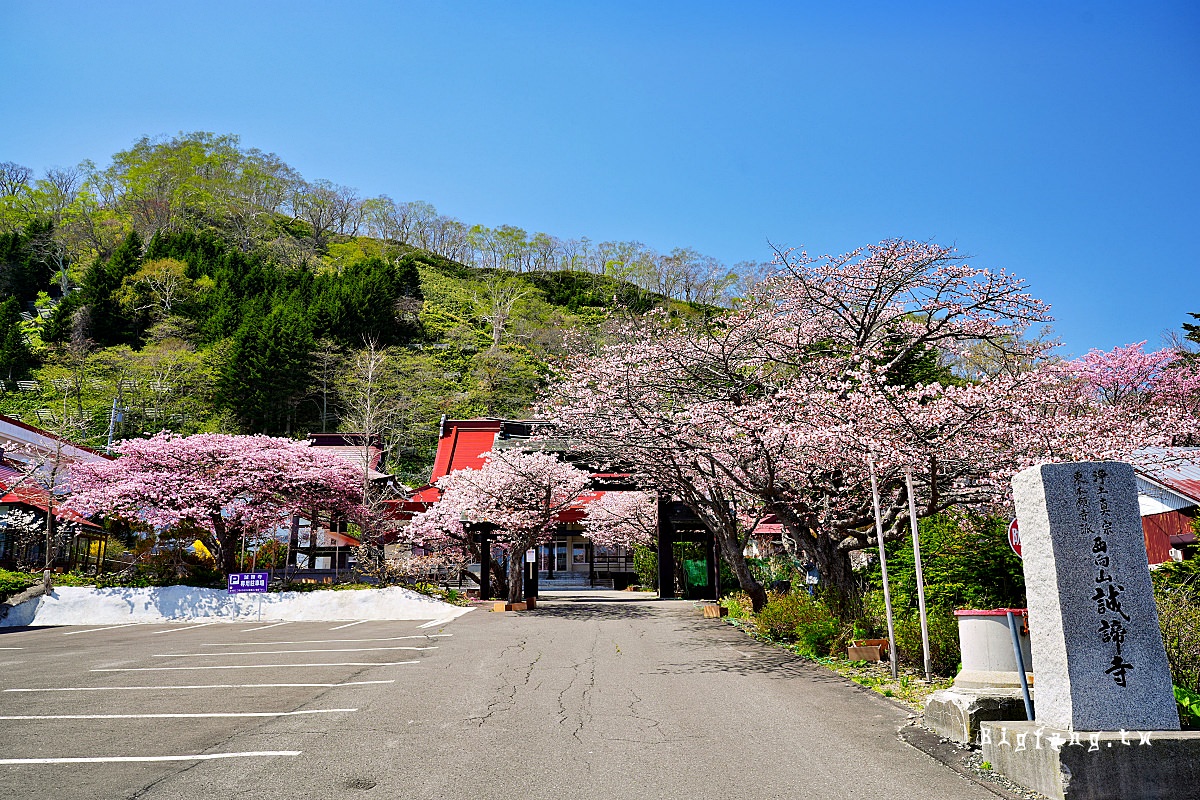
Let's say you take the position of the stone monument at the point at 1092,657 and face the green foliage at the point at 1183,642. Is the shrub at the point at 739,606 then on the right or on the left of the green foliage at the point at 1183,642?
left

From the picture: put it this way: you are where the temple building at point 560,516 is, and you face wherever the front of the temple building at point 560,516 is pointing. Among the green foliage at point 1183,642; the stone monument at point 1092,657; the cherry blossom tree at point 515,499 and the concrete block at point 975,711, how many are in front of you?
4

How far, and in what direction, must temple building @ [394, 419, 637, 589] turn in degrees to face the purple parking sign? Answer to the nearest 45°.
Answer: approximately 45° to its right

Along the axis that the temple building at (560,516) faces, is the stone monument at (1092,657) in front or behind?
in front

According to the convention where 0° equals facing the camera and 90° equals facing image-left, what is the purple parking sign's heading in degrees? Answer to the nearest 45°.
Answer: approximately 0°

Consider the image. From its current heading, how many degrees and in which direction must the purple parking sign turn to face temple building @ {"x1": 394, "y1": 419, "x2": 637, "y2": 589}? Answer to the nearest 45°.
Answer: approximately 135° to its left

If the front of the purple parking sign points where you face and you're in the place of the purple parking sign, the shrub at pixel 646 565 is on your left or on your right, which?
on your left

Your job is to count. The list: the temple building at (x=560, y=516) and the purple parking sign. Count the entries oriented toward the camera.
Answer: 2

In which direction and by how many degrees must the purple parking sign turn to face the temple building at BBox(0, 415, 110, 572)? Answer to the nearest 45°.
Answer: approximately 135° to its right
